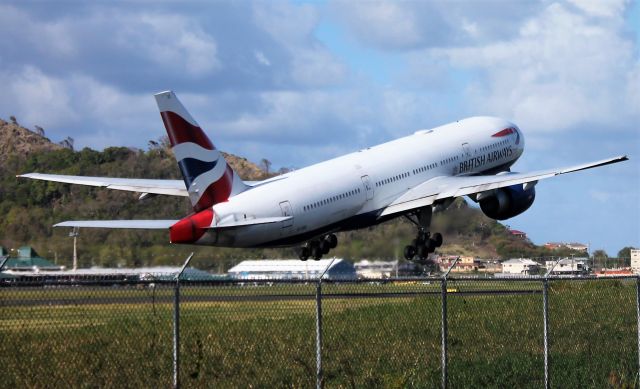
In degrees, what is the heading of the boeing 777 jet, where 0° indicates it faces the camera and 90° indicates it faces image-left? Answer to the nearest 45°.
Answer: approximately 225°

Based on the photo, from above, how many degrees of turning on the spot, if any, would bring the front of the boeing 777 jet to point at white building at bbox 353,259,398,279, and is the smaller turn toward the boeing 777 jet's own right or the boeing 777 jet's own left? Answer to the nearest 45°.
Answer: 0° — it already faces it

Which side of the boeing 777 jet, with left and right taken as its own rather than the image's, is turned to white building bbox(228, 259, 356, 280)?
left

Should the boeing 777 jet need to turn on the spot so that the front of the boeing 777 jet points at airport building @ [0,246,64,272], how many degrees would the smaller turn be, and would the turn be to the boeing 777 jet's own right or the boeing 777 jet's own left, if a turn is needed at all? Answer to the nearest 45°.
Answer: approximately 135° to the boeing 777 jet's own left

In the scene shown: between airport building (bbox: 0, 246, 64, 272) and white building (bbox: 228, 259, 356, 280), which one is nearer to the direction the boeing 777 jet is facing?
the white building

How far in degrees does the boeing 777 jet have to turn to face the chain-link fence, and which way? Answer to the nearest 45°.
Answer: approximately 135° to its right
